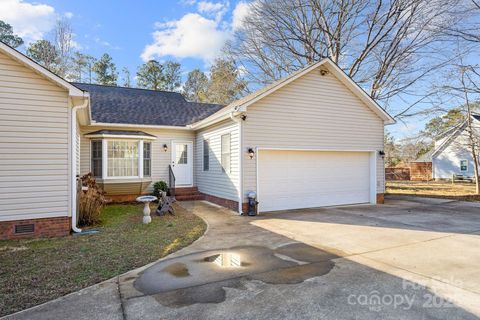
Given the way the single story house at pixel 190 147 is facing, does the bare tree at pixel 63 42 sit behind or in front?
behind

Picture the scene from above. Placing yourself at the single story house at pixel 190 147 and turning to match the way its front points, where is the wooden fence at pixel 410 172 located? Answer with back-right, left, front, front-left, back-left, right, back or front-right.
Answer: back-left

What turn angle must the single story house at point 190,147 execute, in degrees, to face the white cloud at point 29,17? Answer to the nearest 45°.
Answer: approximately 135° to its right

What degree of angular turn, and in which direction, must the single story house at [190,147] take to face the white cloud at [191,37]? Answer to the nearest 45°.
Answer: approximately 180°

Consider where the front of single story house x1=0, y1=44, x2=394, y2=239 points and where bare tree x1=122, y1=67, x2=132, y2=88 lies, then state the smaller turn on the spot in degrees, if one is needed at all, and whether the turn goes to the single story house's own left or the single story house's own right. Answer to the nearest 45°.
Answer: approximately 180°

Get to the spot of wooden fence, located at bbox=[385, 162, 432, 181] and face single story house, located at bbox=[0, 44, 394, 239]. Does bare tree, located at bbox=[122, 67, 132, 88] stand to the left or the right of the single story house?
right

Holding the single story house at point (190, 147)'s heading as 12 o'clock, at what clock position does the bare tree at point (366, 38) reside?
The bare tree is roughly at 8 o'clock from the single story house.

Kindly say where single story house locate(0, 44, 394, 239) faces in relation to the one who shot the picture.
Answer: facing the viewer

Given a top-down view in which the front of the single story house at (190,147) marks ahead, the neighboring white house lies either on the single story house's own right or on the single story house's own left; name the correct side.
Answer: on the single story house's own left
